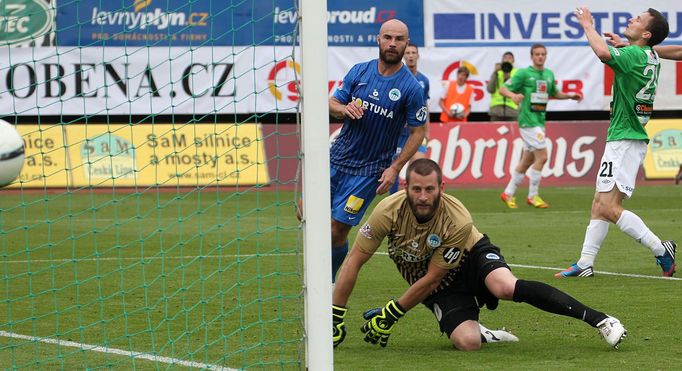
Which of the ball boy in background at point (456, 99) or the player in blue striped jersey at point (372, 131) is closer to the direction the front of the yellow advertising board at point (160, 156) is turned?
the player in blue striped jersey

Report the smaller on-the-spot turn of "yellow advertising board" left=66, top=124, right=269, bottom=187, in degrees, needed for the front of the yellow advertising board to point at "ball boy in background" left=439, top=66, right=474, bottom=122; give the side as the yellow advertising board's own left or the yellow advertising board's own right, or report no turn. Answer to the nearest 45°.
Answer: approximately 90° to the yellow advertising board's own left

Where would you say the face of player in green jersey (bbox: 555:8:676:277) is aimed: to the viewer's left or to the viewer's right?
to the viewer's left

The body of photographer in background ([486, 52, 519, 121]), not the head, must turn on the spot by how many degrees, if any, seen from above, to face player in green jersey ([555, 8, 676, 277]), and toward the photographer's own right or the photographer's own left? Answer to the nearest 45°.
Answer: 0° — they already face them

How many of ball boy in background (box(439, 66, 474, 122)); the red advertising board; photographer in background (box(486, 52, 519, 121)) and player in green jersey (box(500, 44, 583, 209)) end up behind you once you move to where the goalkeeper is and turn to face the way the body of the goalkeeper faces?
4

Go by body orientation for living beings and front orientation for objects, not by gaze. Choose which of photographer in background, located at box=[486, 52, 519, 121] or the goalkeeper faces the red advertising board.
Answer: the photographer in background

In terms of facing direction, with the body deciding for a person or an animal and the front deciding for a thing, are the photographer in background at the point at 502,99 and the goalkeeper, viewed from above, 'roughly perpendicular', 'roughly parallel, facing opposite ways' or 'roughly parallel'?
roughly parallel

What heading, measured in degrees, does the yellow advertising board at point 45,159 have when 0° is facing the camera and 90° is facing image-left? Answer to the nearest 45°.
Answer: approximately 0°

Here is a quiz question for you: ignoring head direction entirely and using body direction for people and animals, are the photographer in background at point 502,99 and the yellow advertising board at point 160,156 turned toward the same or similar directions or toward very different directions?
same or similar directions

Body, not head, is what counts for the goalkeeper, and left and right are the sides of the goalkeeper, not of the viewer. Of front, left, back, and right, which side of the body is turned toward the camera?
front

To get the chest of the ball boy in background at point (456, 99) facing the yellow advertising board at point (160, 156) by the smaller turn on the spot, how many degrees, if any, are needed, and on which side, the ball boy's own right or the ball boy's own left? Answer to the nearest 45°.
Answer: approximately 45° to the ball boy's own right

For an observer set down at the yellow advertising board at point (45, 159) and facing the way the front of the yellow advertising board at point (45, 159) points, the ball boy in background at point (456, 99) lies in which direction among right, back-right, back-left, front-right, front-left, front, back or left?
left

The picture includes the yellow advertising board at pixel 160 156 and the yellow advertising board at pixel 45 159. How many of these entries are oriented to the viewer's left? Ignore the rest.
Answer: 0

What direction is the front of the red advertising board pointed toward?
toward the camera

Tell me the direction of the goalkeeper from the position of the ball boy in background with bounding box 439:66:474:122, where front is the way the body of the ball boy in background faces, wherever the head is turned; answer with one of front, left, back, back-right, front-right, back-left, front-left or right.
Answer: front

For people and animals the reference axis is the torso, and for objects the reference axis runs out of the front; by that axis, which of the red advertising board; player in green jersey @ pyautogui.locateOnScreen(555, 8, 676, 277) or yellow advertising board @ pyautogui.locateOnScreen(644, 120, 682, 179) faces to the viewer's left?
the player in green jersey

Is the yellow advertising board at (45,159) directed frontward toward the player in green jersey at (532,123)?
no
